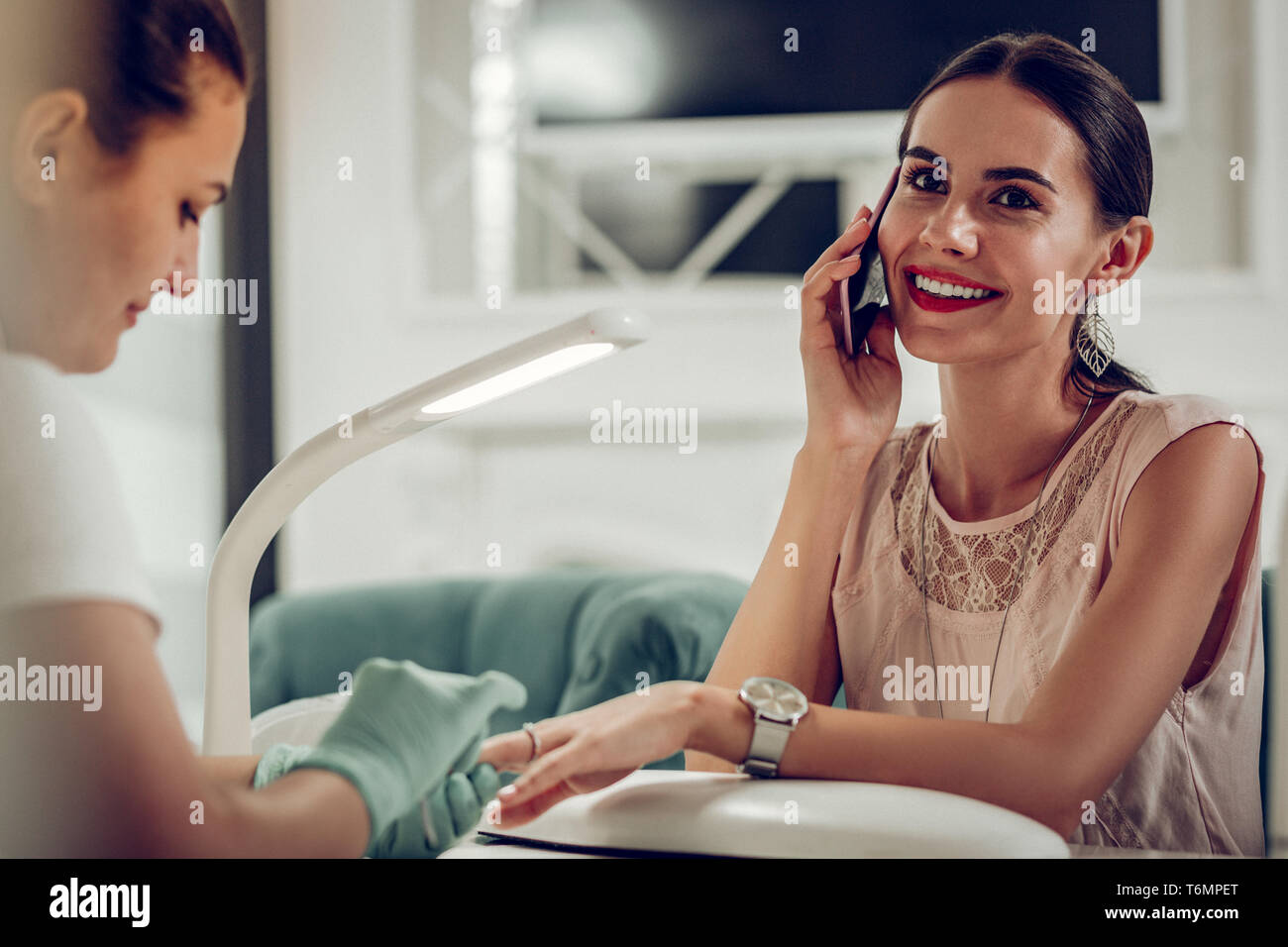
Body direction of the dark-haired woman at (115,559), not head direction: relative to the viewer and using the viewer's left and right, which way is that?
facing to the right of the viewer

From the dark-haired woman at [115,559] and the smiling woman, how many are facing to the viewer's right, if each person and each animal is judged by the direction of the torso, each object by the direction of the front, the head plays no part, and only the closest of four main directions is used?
1

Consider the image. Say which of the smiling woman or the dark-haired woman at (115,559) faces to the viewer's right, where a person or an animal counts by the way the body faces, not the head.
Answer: the dark-haired woman

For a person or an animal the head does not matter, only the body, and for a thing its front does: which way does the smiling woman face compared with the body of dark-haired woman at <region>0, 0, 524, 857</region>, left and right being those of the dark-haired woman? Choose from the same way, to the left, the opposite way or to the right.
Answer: the opposite way

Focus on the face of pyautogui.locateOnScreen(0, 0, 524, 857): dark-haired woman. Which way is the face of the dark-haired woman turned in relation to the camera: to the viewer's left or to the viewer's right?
to the viewer's right

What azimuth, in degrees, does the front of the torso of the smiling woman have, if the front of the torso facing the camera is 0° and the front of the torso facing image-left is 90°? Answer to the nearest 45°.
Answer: approximately 45°
